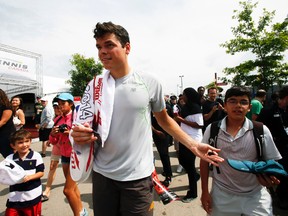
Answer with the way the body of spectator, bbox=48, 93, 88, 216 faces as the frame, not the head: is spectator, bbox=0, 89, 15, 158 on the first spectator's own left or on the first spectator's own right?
on the first spectator's own right

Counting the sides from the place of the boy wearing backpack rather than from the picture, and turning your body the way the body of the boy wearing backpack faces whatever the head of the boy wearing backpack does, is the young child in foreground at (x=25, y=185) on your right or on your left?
on your right

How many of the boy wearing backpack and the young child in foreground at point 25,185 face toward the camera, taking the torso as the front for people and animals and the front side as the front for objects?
2

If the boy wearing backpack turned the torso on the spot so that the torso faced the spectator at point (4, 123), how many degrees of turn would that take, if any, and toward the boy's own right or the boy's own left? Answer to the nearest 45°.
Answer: approximately 90° to the boy's own right

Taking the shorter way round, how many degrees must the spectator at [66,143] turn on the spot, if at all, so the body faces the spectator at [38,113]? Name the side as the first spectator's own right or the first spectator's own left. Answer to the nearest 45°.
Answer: approximately 135° to the first spectator's own right

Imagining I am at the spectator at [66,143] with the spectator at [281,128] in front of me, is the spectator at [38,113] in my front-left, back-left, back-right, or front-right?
back-left

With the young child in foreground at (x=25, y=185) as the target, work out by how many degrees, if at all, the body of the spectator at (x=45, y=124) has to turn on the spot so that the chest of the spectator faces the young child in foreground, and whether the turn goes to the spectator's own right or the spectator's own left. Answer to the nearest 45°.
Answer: approximately 45° to the spectator's own left

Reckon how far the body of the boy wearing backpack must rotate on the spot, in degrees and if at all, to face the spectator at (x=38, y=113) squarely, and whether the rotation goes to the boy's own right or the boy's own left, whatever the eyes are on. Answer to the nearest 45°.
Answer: approximately 135° to the boy's own right

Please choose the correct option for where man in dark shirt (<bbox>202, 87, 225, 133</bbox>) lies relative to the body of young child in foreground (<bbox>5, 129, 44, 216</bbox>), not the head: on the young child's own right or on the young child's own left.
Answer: on the young child's own left

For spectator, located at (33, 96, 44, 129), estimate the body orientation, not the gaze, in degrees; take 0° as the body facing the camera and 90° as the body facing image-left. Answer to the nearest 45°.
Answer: approximately 315°
